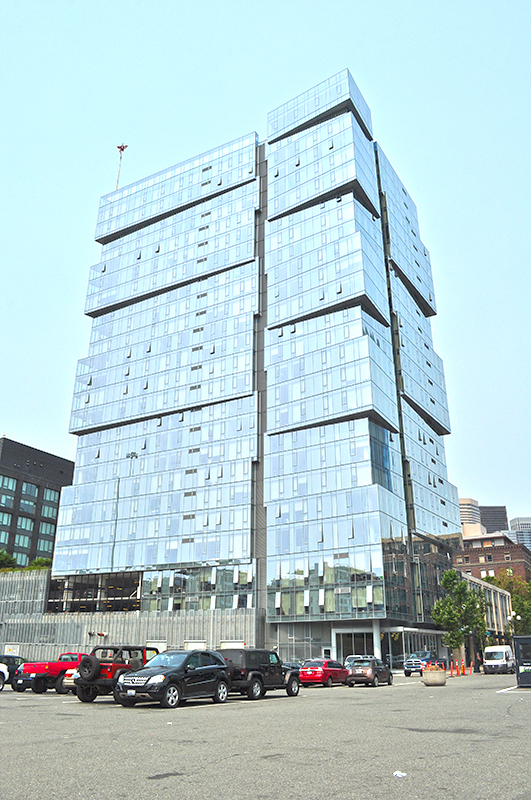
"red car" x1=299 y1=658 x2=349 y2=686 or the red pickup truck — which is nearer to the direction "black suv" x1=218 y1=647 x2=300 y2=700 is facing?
the red car

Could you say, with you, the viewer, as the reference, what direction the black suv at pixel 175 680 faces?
facing the viewer and to the left of the viewer

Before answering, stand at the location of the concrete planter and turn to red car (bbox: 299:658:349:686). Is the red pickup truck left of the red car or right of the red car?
left

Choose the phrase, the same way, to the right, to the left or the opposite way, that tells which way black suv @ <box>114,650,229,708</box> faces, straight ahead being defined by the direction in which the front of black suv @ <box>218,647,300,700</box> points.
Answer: the opposite way

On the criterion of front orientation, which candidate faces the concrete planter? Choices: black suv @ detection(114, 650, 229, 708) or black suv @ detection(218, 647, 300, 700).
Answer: black suv @ detection(218, 647, 300, 700)

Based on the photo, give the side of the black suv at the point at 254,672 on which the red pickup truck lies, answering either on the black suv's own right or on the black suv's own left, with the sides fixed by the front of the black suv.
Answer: on the black suv's own left

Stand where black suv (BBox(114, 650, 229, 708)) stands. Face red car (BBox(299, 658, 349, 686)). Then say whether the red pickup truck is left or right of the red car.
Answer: left

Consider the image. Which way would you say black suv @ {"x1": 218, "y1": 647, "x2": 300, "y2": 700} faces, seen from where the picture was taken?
facing away from the viewer and to the right of the viewer

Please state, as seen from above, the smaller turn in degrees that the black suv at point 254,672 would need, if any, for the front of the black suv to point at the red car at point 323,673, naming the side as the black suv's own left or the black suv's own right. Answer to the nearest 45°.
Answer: approximately 45° to the black suv's own left

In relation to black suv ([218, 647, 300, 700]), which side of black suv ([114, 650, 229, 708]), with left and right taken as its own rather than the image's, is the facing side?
back
